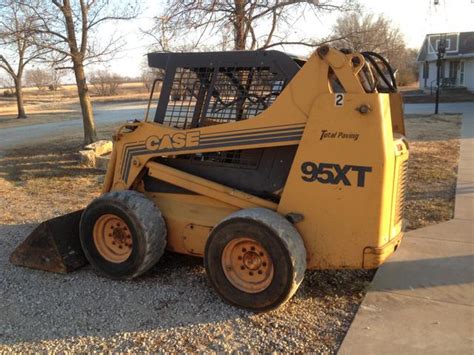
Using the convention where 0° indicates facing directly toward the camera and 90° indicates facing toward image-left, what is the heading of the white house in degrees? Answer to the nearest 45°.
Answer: approximately 0°

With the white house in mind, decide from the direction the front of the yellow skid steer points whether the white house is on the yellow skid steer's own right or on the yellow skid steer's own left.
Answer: on the yellow skid steer's own right

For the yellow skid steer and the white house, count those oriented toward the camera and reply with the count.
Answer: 1

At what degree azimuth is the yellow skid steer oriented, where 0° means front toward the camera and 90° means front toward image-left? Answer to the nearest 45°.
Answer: approximately 90°

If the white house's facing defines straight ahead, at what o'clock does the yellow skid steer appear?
The yellow skid steer is roughly at 12 o'clock from the white house.

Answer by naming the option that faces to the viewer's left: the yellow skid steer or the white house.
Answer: the yellow skid steer
